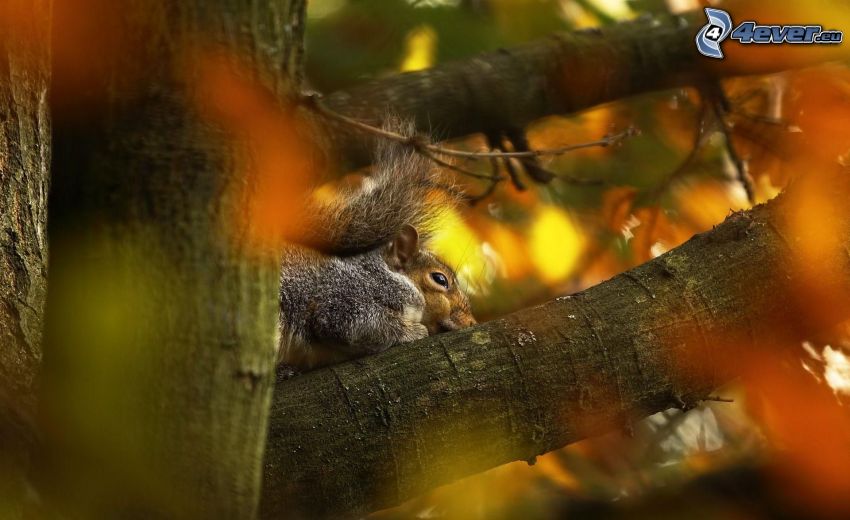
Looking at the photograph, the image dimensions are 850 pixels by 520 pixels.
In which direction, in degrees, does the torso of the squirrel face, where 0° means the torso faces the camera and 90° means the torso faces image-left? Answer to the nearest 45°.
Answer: approximately 270°
